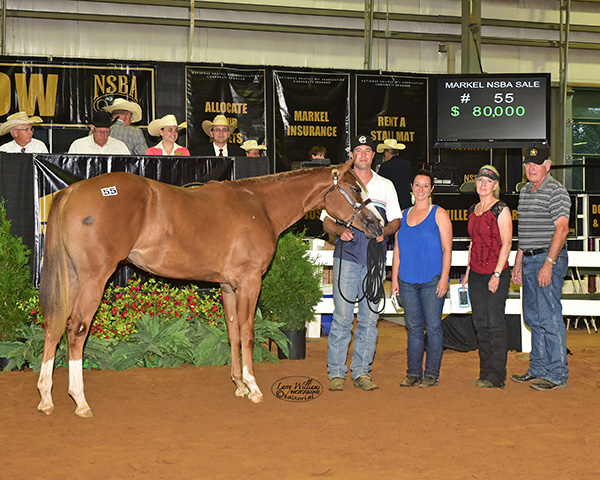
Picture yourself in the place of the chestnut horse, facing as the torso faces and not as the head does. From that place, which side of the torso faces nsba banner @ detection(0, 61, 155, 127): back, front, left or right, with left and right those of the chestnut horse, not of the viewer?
left

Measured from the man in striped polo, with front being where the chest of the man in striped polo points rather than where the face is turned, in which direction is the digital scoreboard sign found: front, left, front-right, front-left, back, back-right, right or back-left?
back-right

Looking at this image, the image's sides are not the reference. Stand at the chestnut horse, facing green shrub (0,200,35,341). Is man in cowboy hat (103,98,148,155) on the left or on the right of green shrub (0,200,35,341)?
right

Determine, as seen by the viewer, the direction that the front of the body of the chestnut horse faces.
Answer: to the viewer's right

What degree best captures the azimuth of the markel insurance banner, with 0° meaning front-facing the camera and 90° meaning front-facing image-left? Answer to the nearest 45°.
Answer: approximately 0°

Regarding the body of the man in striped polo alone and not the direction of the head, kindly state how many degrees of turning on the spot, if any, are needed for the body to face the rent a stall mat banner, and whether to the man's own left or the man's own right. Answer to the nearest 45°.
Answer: approximately 135° to the man's own right

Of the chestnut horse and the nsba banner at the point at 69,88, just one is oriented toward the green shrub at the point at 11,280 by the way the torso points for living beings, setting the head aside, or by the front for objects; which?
the nsba banner

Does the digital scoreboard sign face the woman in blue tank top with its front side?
yes

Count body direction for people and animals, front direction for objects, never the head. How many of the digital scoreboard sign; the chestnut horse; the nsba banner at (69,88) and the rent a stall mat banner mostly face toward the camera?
3

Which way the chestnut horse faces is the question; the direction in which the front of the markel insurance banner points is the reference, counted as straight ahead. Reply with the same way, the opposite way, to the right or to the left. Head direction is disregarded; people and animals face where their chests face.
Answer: to the left

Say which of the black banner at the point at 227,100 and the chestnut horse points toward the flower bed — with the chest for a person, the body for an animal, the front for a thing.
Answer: the black banner

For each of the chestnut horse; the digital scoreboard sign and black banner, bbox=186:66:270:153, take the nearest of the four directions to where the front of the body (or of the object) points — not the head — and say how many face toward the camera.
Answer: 2
